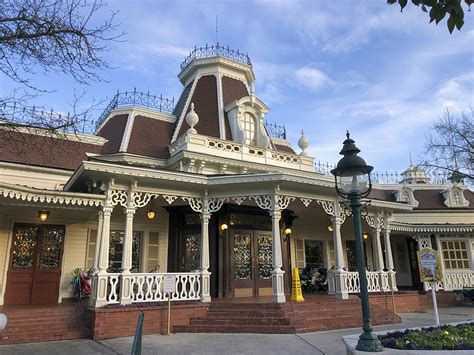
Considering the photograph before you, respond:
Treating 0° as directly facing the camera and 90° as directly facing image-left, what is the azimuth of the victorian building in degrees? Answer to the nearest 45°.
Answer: approximately 315°

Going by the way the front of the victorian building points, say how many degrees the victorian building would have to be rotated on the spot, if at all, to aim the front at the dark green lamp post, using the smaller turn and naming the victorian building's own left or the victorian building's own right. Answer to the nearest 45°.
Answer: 0° — it already faces it

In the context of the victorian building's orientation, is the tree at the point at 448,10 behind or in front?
in front
